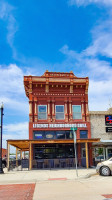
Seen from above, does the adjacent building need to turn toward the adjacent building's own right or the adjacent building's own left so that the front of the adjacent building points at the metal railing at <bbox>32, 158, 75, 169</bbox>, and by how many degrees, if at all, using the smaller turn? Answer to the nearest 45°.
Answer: approximately 45° to the adjacent building's own right

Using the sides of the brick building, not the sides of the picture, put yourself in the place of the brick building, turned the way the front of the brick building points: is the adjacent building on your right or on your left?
on your left

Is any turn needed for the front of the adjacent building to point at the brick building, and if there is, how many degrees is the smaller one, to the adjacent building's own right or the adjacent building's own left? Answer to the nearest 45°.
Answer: approximately 45° to the adjacent building's own right

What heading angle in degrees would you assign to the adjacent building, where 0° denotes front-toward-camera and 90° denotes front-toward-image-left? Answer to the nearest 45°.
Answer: approximately 0°

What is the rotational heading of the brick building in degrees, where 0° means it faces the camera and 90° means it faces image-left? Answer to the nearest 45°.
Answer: approximately 0°

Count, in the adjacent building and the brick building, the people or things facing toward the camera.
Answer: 2
